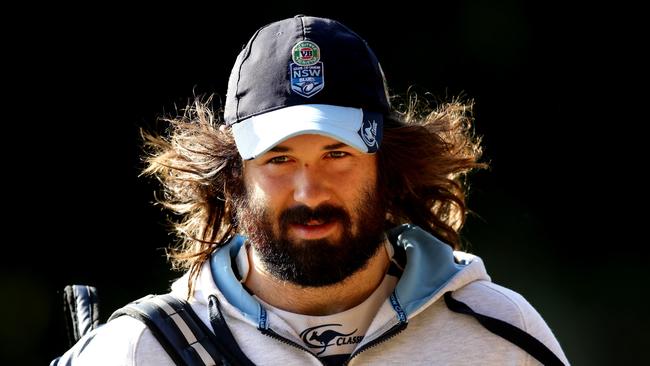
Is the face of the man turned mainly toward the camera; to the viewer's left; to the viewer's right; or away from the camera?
toward the camera

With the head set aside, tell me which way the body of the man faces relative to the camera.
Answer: toward the camera
